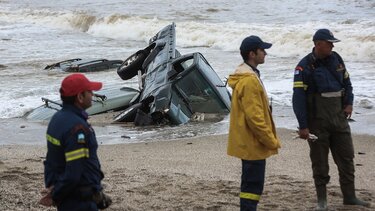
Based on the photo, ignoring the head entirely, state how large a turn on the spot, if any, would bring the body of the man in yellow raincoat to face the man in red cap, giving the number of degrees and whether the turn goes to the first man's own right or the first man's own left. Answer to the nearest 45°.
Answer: approximately 135° to the first man's own right

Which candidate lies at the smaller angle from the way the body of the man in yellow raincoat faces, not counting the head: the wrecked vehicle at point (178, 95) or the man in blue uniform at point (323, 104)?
the man in blue uniform

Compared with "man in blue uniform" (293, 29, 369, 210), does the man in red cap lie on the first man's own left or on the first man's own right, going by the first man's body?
on the first man's own right

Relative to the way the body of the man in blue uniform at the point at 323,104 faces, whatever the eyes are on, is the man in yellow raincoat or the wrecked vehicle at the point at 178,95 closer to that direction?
the man in yellow raincoat

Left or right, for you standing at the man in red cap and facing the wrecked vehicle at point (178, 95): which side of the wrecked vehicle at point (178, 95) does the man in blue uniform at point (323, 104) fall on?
right
